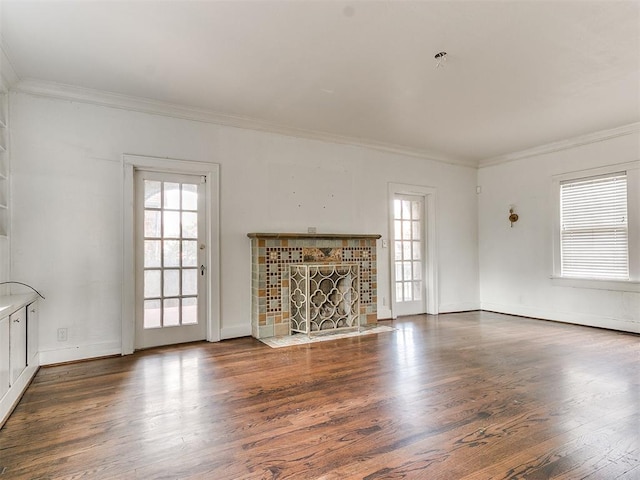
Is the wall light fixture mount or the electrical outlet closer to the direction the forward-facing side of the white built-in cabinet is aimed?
the wall light fixture mount

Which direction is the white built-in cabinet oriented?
to the viewer's right

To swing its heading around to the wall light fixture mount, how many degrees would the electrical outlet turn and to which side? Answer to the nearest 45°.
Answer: approximately 90° to its left

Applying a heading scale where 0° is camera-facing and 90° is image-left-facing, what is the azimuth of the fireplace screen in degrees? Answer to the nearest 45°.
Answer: approximately 315°

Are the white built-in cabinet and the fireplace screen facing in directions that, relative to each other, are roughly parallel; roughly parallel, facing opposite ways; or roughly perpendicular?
roughly perpendicular

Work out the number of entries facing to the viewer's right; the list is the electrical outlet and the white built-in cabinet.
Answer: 1

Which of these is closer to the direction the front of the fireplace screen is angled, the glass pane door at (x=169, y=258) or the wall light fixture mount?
the wall light fixture mount

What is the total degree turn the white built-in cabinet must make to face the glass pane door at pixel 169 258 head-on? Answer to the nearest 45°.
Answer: approximately 45° to its left

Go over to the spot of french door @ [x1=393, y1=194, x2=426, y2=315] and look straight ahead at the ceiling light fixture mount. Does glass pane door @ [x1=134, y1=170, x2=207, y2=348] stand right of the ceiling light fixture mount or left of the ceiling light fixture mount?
right

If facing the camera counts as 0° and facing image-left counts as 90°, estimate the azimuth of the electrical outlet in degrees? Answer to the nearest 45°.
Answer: approximately 0°

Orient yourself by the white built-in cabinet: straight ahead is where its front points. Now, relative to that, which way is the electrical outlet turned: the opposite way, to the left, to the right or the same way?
to the right

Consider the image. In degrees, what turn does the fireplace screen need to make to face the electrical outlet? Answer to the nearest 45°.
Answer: approximately 90° to its right

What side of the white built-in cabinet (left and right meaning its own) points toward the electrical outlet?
left
